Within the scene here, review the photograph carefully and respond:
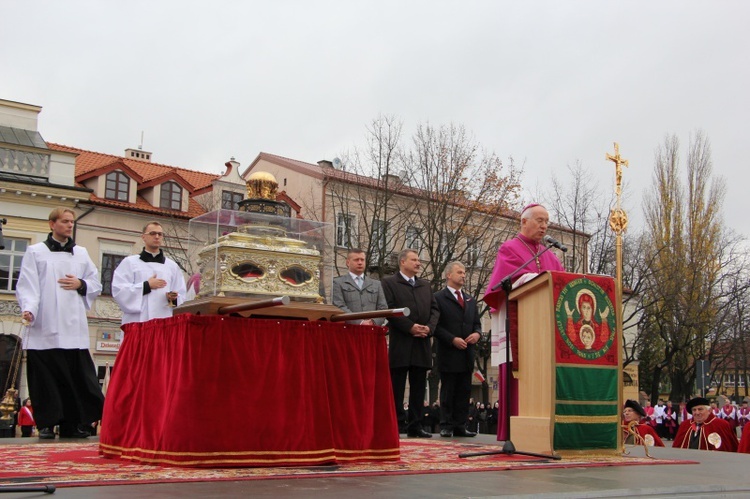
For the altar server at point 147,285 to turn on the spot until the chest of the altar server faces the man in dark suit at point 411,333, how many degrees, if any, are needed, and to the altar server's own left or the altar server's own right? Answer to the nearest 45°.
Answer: approximately 45° to the altar server's own left

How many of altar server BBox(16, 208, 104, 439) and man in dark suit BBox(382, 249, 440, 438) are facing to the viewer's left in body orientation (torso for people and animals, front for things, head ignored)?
0

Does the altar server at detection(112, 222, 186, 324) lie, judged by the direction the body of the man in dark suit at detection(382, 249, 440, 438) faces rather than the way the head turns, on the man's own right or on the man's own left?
on the man's own right

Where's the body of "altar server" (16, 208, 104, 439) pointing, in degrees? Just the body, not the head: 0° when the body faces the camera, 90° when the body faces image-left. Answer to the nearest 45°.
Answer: approximately 315°

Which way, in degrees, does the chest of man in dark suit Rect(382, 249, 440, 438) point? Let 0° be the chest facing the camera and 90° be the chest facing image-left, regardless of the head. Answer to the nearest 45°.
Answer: approximately 315°
